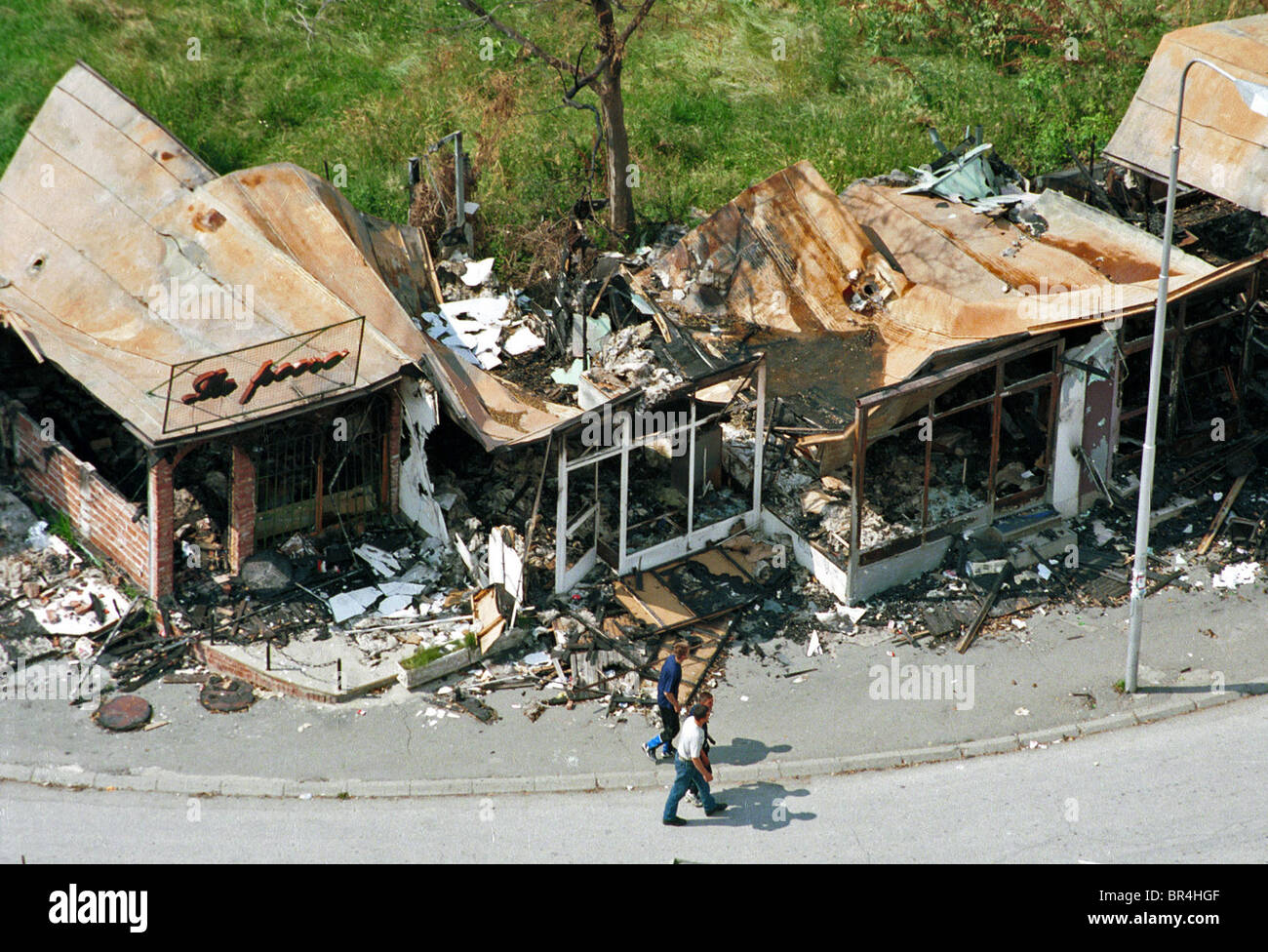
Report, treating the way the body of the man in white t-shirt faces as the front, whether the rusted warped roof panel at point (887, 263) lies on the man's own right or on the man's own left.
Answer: on the man's own left

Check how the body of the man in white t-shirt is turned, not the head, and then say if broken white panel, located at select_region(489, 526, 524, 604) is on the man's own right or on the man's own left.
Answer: on the man's own left

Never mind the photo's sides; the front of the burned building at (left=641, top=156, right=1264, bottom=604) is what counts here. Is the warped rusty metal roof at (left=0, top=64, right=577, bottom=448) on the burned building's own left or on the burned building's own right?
on the burned building's own right

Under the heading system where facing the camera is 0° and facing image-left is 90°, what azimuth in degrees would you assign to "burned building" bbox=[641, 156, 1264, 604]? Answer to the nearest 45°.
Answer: approximately 315°

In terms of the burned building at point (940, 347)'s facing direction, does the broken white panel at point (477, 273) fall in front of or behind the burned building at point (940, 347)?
behind

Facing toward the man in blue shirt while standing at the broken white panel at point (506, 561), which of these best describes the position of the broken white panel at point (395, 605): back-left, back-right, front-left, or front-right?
back-right

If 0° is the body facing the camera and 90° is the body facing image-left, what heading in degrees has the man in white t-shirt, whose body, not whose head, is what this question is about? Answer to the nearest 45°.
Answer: approximately 270°

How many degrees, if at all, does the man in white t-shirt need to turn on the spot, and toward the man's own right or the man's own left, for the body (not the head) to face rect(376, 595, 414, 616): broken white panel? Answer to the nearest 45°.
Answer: approximately 135° to the man's own left

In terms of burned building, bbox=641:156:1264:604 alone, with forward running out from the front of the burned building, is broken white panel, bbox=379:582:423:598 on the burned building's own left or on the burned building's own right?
on the burned building's own right

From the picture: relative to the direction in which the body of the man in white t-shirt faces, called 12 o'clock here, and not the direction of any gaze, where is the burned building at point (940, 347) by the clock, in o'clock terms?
The burned building is roughly at 10 o'clock from the man in white t-shirt.

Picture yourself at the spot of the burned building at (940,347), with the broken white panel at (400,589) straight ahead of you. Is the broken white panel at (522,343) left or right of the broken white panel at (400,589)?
right

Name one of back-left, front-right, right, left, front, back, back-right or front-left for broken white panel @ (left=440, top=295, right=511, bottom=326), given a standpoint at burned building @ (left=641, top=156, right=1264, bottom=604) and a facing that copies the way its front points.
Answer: back-right

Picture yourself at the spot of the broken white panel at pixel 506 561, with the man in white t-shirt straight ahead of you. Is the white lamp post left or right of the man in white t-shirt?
left

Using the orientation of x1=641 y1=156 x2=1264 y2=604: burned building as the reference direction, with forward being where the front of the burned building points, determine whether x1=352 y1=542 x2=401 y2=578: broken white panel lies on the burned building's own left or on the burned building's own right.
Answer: on the burned building's own right
